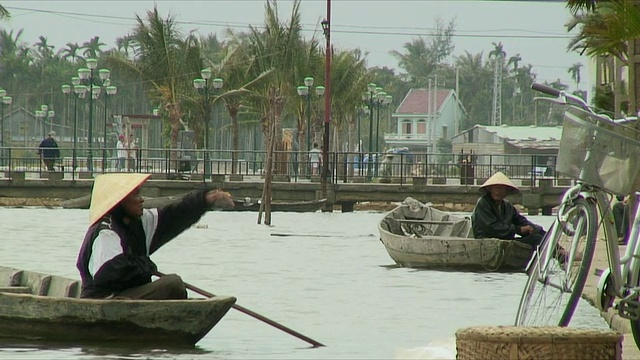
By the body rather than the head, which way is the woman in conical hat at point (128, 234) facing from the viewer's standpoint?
to the viewer's right

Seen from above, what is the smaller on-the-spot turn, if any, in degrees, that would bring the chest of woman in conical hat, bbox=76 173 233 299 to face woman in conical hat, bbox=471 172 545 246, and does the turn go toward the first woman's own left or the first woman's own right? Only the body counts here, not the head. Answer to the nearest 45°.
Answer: approximately 45° to the first woman's own left

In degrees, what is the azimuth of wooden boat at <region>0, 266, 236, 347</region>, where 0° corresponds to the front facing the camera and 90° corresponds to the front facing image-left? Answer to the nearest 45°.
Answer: approximately 270°

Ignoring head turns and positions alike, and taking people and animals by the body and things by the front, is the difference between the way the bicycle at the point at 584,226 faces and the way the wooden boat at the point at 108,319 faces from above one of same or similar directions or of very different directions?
very different directions

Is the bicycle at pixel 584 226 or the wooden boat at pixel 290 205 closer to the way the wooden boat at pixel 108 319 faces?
the bicycle

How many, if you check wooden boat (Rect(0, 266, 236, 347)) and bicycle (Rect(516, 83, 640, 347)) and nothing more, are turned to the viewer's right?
1

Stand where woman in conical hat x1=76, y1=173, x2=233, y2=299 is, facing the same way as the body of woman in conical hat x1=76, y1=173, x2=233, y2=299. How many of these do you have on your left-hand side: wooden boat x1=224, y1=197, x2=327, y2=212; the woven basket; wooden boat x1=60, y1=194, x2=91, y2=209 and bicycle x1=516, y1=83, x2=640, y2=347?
2

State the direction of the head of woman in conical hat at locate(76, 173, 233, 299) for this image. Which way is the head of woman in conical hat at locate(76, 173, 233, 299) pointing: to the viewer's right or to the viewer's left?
to the viewer's right

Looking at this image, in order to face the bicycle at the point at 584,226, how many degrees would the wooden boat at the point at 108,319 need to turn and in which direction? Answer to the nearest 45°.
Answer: approximately 45° to its right

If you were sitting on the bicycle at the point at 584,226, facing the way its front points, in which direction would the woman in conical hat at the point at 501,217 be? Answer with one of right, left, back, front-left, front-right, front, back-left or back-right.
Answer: back-right

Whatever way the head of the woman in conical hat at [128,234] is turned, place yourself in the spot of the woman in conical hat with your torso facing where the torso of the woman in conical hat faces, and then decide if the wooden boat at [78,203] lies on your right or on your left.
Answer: on your left
